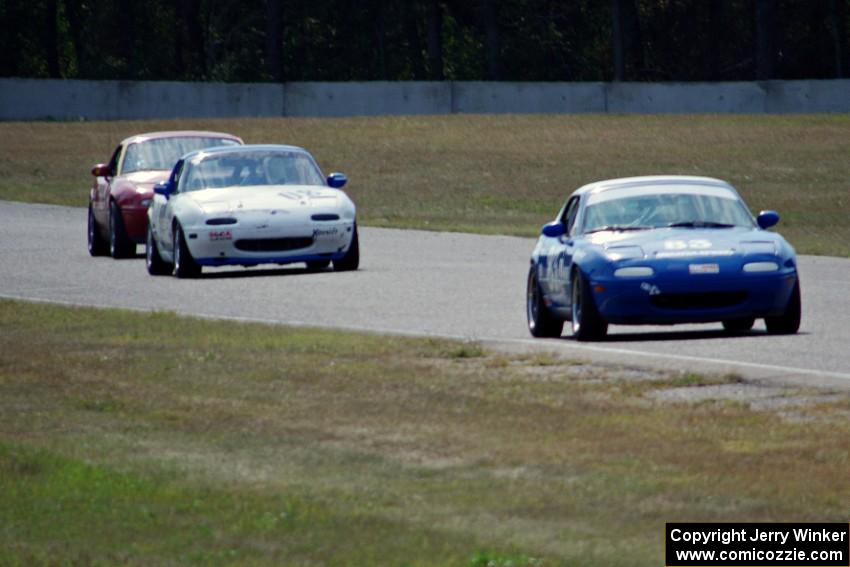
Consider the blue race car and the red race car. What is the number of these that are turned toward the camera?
2

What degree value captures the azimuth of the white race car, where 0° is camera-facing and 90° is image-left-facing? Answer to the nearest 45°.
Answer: approximately 0°

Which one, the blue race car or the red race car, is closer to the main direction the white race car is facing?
the blue race car

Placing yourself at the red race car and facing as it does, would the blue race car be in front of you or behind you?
in front

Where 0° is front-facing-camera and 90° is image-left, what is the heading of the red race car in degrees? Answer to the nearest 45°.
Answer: approximately 0°
